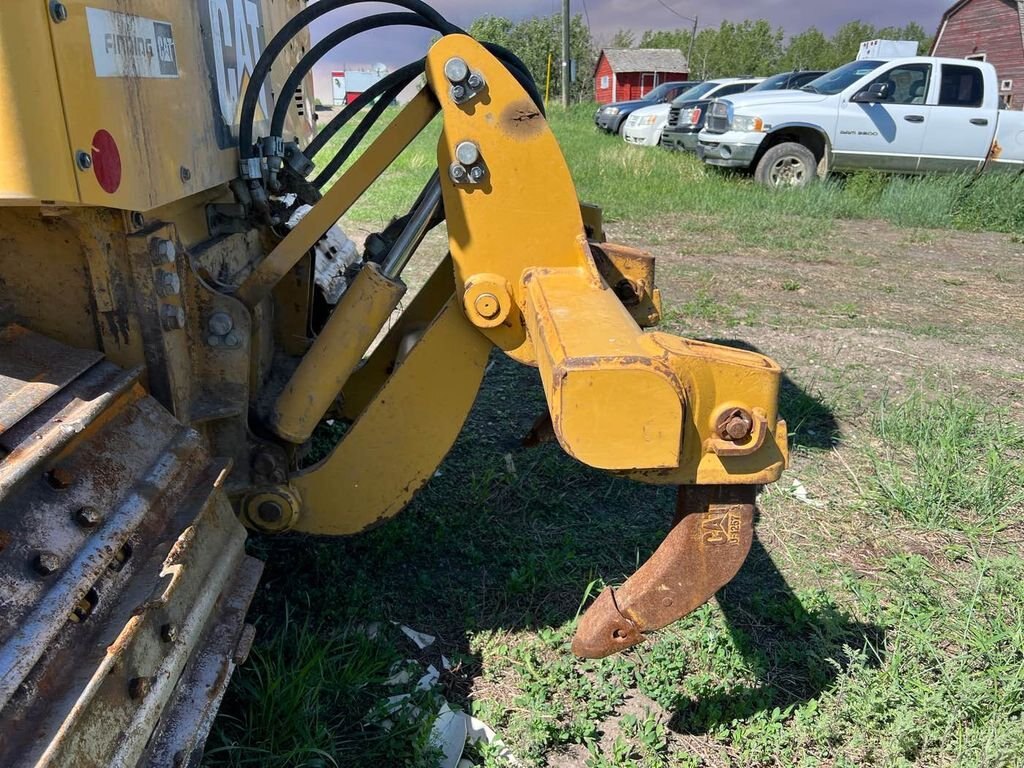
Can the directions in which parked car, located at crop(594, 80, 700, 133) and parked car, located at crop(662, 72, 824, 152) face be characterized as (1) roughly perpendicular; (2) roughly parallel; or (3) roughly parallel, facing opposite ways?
roughly parallel

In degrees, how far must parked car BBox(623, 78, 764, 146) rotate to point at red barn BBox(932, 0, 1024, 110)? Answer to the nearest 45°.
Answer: approximately 180°

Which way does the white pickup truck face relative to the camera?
to the viewer's left

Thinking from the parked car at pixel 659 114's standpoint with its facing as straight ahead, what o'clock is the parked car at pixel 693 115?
the parked car at pixel 693 115 is roughly at 10 o'clock from the parked car at pixel 659 114.

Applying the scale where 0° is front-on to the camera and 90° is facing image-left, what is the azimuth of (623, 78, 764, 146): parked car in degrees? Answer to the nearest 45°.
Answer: approximately 45°

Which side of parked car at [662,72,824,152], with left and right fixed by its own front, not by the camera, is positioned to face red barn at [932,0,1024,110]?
back

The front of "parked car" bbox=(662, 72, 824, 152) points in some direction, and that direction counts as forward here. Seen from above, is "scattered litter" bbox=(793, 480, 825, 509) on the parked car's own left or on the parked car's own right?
on the parked car's own left

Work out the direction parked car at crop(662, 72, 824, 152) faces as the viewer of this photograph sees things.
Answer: facing the viewer and to the left of the viewer

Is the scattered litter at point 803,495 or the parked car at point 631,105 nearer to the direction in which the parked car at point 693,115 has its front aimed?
the scattered litter

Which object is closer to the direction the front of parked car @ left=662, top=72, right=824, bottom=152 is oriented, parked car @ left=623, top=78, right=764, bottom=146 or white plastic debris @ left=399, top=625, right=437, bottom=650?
the white plastic debris

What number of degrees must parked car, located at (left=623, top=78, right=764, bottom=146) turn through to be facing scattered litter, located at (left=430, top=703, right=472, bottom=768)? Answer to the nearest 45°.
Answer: approximately 45° to its left

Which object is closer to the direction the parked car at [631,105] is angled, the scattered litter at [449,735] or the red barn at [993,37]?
the scattered litter

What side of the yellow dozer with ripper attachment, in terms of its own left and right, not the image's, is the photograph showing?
left
